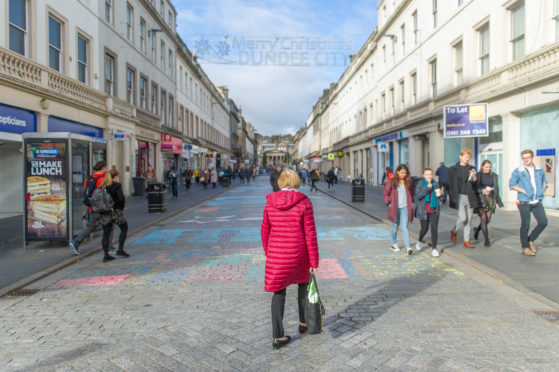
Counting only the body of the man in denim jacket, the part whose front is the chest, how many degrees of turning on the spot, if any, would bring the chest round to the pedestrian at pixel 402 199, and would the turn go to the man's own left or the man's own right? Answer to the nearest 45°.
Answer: approximately 90° to the man's own right

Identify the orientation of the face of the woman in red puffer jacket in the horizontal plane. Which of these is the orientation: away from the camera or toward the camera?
away from the camera

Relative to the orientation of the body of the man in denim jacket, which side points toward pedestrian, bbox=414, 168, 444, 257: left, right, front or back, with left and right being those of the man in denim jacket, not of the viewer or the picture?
right

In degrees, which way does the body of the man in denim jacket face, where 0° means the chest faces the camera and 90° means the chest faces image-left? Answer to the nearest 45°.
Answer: approximately 0°

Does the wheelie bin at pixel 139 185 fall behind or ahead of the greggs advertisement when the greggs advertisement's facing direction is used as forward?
behind

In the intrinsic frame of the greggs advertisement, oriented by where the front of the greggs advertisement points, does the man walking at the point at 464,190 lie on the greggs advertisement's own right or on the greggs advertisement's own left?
on the greggs advertisement's own left
